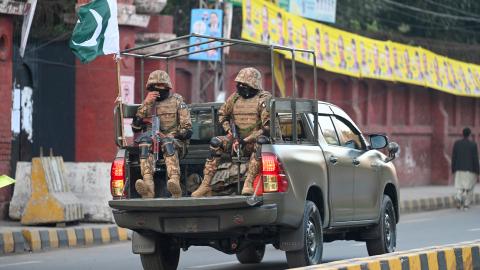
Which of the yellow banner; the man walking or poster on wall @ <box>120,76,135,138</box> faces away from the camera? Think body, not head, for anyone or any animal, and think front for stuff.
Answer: the man walking

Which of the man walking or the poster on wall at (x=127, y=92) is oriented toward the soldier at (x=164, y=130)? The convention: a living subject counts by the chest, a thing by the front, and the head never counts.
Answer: the poster on wall

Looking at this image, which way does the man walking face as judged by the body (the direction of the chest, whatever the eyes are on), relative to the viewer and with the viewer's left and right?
facing away from the viewer

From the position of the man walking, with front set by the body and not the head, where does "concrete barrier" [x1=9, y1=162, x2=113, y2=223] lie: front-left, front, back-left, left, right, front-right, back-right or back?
back-left
